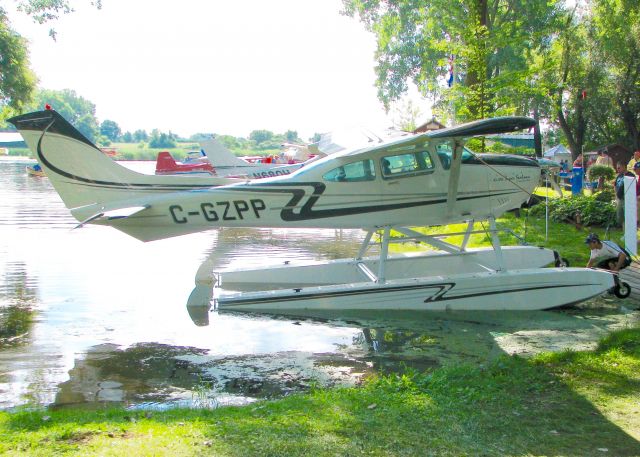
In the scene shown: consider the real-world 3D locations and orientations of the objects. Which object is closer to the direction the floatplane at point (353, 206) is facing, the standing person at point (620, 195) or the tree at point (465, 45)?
the standing person

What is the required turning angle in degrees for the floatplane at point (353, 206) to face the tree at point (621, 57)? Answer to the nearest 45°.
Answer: approximately 45° to its left

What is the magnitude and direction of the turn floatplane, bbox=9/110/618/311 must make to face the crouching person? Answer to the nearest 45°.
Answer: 0° — it already faces them

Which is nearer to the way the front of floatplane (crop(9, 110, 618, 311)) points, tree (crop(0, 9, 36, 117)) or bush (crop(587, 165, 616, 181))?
the bush

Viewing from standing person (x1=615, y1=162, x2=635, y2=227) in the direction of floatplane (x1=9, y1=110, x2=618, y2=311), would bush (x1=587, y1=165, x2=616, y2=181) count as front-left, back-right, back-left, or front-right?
back-right

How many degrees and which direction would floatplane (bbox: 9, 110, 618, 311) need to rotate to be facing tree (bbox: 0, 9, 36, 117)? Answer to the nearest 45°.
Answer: approximately 135° to its left

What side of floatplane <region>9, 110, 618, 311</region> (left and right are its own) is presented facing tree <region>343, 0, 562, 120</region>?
left

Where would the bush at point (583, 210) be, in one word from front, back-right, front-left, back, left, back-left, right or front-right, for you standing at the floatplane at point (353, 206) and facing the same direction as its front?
front-left

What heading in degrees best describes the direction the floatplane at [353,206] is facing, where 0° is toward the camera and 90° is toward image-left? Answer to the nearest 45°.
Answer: approximately 270°
